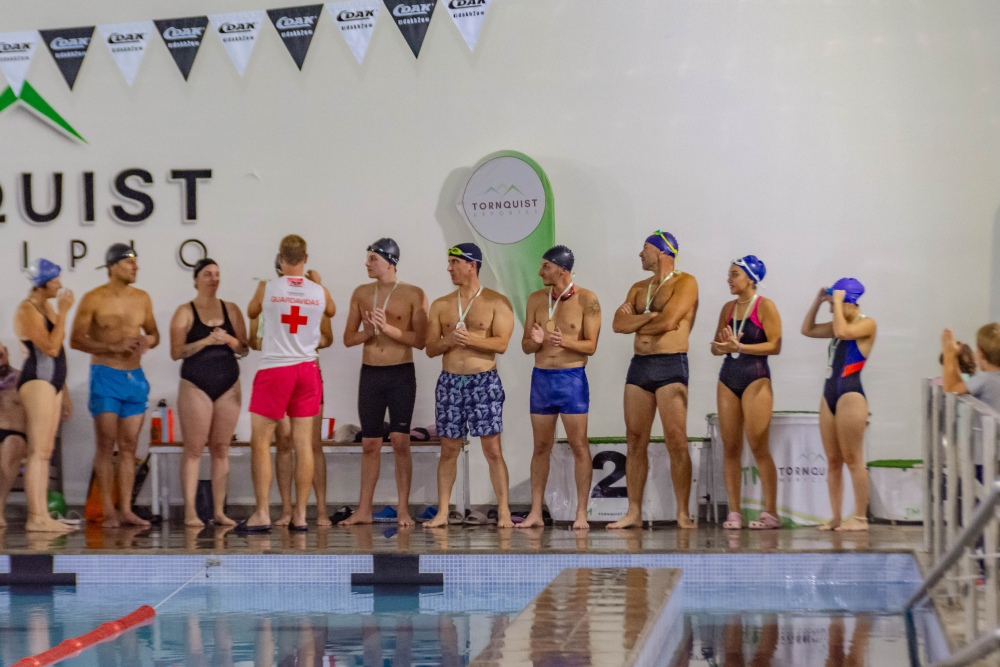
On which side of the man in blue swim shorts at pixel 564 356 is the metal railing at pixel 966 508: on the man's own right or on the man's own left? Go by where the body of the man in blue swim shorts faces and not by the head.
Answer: on the man's own left

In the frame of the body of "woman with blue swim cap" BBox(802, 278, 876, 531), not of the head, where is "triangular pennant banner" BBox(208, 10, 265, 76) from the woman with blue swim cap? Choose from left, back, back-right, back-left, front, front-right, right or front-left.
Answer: front-right

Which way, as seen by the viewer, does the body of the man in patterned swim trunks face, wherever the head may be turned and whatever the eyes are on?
toward the camera

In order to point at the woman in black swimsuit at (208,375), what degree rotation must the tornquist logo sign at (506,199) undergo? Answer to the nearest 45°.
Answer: approximately 90° to its right

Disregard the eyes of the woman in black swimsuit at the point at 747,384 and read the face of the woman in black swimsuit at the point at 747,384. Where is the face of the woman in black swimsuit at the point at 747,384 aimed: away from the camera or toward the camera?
toward the camera

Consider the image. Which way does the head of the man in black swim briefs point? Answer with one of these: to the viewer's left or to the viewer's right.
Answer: to the viewer's left

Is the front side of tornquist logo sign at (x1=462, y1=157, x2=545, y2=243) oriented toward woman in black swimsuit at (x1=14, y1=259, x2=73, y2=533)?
no

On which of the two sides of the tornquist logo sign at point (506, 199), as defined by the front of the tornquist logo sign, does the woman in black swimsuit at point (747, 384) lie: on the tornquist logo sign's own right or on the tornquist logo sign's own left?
on the tornquist logo sign's own left

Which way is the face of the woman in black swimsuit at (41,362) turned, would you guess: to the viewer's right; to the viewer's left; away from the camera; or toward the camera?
to the viewer's right

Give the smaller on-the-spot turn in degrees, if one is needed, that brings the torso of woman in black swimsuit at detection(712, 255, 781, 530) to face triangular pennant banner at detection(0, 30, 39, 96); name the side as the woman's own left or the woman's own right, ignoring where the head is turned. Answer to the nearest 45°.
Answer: approximately 45° to the woman's own right

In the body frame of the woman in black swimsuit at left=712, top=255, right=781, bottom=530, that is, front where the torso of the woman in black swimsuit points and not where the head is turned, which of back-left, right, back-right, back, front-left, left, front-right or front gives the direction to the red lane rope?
front
